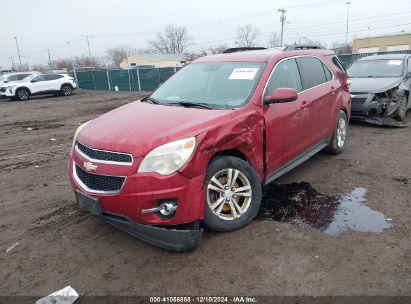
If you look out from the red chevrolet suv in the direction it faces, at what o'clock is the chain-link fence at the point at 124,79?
The chain-link fence is roughly at 4 o'clock from the red chevrolet suv.

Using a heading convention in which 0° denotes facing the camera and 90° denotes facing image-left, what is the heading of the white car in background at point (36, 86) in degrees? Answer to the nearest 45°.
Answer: approximately 45°

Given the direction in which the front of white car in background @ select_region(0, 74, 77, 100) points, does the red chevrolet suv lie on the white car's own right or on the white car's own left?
on the white car's own left

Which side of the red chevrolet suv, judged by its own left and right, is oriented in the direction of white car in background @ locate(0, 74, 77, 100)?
right

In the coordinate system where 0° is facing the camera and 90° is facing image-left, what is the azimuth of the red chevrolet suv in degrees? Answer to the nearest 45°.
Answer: approximately 45°

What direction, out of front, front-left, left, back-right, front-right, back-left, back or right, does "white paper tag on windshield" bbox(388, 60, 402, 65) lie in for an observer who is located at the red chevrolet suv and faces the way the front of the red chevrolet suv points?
back

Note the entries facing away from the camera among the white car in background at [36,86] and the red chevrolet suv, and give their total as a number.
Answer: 0
